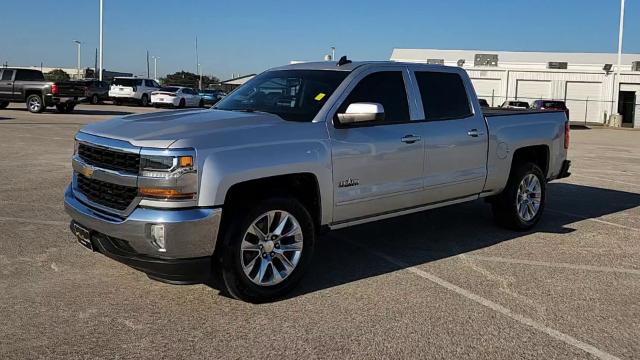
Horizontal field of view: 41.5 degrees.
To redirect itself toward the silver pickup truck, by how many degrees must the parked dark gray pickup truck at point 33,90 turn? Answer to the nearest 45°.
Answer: approximately 135° to its left

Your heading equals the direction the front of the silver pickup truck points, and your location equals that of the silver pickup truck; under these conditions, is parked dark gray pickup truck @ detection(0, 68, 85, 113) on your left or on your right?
on your right

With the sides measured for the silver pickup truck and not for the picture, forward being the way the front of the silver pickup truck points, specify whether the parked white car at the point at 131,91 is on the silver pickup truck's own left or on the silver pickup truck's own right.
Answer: on the silver pickup truck's own right

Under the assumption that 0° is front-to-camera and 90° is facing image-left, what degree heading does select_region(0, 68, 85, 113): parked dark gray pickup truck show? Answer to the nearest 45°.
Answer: approximately 135°
